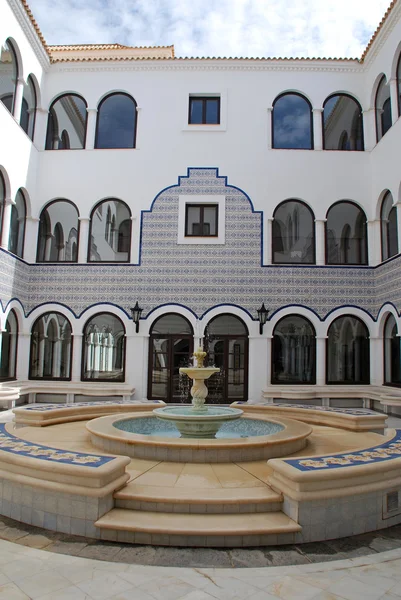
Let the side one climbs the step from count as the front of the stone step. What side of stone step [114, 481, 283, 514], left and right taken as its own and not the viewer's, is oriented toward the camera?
front

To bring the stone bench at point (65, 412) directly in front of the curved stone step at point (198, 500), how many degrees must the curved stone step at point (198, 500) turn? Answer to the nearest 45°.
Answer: approximately 135° to its right

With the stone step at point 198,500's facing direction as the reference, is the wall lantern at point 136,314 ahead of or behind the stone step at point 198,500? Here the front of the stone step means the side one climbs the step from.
behind

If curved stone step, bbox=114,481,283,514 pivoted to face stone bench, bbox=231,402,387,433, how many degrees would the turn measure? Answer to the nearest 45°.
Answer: approximately 135° to its left

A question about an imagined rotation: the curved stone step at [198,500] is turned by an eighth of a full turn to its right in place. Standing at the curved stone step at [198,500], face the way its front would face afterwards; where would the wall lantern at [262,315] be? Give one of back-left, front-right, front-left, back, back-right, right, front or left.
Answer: back-right
